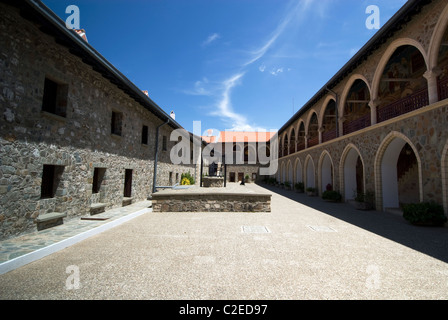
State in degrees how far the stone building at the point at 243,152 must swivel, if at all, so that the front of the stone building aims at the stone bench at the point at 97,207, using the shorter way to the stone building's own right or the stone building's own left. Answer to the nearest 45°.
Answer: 0° — it already faces it

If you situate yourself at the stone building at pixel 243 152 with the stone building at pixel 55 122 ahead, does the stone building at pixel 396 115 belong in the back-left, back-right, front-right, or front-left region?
front-left

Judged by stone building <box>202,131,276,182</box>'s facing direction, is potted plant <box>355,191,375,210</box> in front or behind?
in front

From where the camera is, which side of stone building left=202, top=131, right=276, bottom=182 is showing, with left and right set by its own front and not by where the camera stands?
front

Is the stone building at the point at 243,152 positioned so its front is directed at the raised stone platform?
yes

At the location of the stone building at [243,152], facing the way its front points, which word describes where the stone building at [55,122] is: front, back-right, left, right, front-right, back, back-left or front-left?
front

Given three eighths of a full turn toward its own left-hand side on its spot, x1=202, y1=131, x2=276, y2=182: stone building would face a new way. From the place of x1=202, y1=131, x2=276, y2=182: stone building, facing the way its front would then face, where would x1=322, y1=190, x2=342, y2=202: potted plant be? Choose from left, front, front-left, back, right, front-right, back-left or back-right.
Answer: back-right

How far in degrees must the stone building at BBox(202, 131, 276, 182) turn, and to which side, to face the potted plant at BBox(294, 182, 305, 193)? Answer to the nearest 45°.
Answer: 0° — it already faces it

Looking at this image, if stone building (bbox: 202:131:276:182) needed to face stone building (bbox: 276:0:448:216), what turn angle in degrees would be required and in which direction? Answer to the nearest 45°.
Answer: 0° — it already faces it

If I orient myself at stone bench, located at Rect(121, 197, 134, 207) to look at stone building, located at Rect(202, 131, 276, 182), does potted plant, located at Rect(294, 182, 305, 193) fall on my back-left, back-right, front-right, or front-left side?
front-right

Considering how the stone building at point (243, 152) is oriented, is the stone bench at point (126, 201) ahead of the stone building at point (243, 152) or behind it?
ahead

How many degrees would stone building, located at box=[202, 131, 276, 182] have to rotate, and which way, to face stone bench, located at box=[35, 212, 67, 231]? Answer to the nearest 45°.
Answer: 0° — it already faces it
